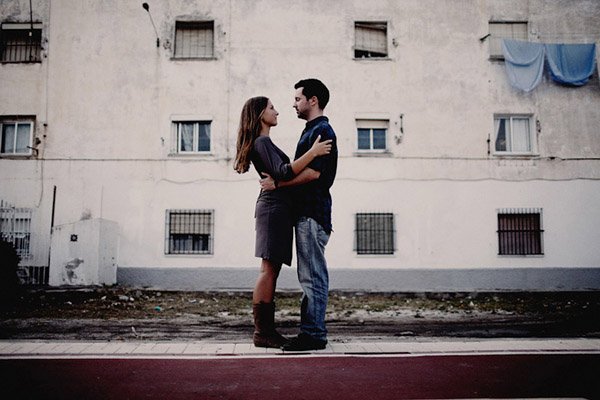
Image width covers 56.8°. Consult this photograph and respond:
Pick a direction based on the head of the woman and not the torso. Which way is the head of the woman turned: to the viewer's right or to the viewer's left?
to the viewer's right

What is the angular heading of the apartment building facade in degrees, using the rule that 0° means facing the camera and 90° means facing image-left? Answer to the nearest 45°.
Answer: approximately 0°

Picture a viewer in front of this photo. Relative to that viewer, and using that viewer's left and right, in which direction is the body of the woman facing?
facing to the right of the viewer

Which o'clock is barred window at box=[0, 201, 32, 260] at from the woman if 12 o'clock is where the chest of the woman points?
The barred window is roughly at 8 o'clock from the woman.

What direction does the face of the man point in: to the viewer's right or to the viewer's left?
to the viewer's left

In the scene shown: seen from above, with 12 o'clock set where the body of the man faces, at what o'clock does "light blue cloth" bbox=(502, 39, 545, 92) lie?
The light blue cloth is roughly at 4 o'clock from the man.

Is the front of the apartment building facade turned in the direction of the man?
yes

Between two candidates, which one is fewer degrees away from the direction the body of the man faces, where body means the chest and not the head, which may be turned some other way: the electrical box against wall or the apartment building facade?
the electrical box against wall

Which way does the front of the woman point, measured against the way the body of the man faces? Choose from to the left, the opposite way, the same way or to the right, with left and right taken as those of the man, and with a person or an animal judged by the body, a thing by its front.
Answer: the opposite way

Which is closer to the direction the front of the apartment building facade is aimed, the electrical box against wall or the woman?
the woman

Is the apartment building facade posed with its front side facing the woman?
yes

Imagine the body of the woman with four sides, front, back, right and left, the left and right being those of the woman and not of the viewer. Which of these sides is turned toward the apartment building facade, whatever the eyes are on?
left

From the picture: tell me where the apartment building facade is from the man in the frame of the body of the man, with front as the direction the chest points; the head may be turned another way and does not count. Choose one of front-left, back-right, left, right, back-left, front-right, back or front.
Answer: right

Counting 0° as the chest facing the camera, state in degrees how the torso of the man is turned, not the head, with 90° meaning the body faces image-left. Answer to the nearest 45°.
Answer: approximately 90°
